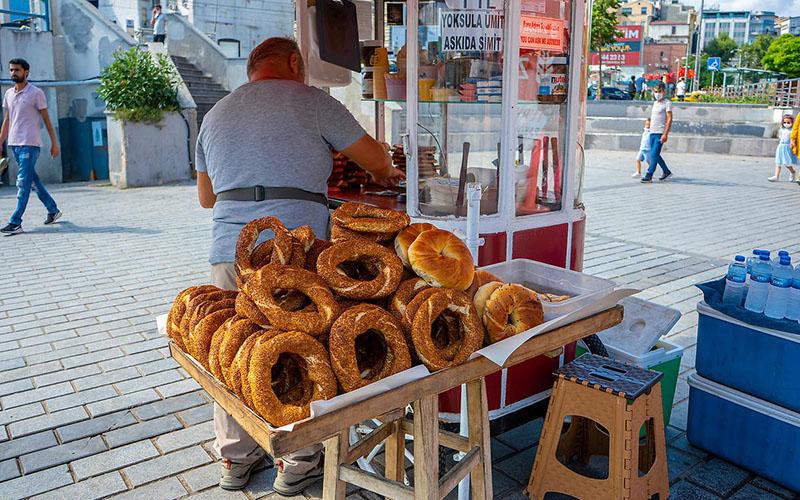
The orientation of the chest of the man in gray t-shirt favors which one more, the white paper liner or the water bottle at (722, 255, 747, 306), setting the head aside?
the water bottle

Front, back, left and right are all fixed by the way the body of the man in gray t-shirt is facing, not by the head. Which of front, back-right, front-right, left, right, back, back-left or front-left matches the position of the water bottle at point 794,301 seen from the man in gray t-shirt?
front-right

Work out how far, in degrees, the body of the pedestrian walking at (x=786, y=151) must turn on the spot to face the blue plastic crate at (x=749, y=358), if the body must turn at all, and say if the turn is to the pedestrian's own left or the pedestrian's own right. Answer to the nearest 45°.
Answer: approximately 45° to the pedestrian's own left

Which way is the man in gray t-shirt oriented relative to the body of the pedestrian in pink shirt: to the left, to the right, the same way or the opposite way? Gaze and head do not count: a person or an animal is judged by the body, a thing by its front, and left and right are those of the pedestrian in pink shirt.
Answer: the opposite way

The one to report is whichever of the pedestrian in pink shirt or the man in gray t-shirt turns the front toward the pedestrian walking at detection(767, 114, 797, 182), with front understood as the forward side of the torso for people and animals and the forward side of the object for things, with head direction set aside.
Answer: the man in gray t-shirt
